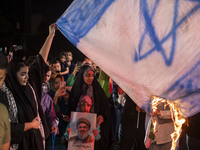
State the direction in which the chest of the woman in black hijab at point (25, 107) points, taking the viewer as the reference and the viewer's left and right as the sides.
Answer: facing the viewer and to the right of the viewer

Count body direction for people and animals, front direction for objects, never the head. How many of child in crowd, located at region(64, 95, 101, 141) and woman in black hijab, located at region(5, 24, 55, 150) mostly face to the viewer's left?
0

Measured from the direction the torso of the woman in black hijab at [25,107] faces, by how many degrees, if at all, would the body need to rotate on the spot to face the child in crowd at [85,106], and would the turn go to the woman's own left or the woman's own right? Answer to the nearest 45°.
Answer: approximately 90° to the woman's own left

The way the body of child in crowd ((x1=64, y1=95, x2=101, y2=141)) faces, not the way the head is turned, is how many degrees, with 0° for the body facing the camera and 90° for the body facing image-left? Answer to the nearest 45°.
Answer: approximately 315°

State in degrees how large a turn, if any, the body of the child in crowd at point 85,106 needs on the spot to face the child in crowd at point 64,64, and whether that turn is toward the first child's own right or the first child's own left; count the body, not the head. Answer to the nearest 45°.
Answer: approximately 135° to the first child's own left

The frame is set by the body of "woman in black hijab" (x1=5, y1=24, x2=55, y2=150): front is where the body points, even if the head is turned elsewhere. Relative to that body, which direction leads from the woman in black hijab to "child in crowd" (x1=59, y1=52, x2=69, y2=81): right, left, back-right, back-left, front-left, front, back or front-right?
back-left

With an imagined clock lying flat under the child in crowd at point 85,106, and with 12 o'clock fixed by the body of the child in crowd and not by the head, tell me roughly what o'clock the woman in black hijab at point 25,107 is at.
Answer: The woman in black hijab is roughly at 2 o'clock from the child in crowd.
